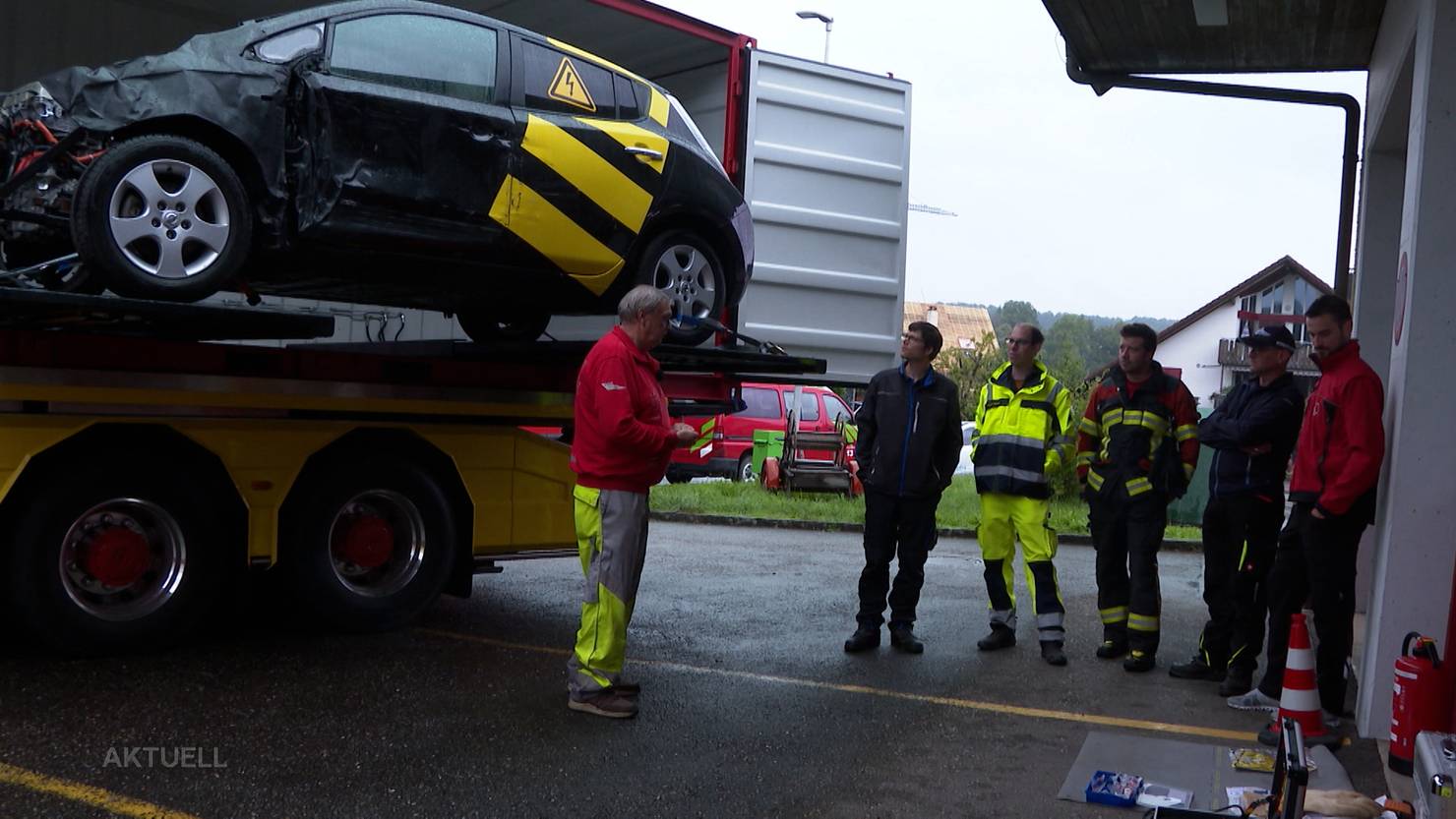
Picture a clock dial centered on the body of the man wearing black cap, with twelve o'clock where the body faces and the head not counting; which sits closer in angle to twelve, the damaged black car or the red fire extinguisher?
the damaged black car

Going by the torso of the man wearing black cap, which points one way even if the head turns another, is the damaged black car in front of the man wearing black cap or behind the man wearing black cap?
in front

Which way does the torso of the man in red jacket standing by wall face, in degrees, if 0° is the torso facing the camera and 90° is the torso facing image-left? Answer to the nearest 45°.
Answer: approximately 45°

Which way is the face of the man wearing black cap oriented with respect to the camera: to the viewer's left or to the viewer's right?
to the viewer's left

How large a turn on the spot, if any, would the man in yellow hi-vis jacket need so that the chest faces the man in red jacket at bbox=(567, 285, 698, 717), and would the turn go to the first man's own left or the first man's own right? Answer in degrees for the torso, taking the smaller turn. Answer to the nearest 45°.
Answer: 0° — they already face them

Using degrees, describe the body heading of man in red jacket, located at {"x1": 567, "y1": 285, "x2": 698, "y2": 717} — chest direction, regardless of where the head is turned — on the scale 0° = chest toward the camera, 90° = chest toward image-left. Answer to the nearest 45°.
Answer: approximately 270°

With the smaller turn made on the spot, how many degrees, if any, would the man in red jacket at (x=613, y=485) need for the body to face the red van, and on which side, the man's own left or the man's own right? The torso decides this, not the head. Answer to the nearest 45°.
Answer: approximately 90° to the man's own left

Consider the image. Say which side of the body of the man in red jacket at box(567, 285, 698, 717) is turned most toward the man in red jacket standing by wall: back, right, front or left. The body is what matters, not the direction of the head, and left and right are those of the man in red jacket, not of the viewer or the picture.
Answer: front

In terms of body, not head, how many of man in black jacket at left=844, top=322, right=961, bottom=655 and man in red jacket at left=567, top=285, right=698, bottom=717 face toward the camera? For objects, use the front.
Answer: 1

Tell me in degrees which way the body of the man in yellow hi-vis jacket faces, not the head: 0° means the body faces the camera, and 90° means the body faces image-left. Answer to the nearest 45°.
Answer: approximately 45°
